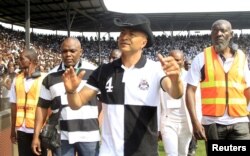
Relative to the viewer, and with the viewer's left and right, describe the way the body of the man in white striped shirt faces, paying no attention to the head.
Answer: facing the viewer

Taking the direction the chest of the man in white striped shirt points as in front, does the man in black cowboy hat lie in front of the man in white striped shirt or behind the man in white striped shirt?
in front
